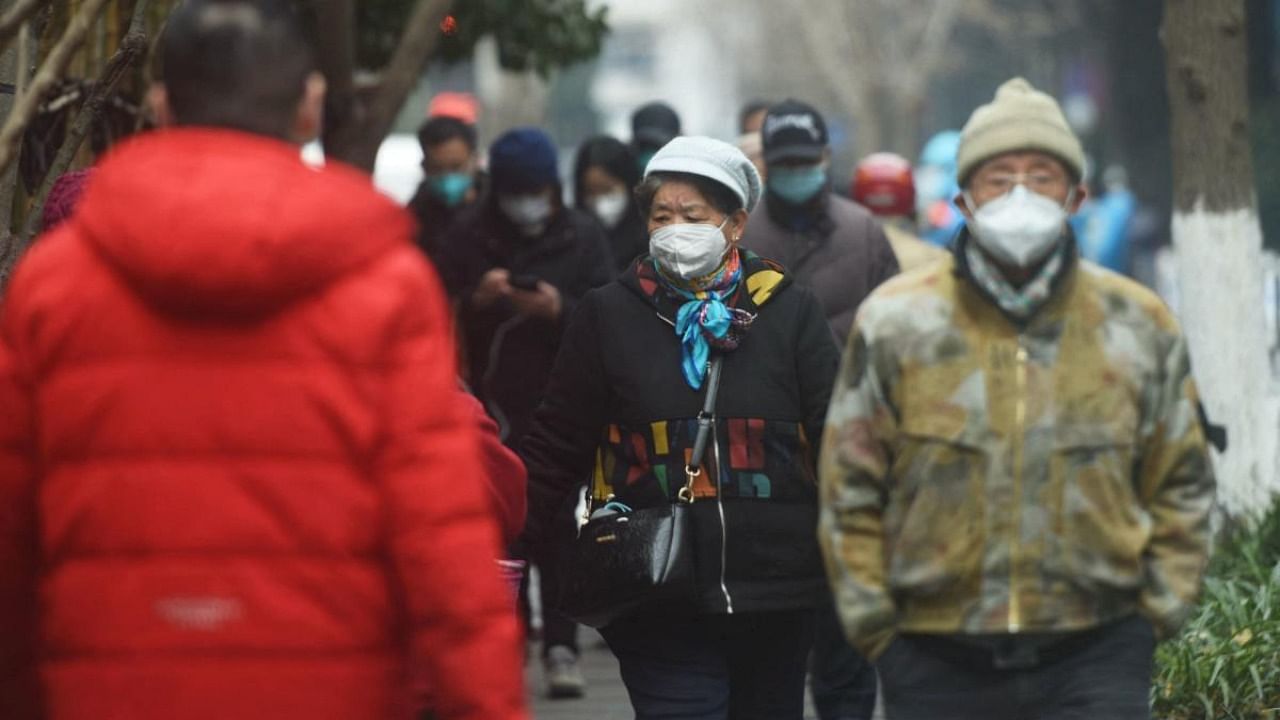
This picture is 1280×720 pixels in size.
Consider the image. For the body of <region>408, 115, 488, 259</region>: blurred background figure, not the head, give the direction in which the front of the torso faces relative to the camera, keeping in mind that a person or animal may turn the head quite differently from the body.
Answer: toward the camera

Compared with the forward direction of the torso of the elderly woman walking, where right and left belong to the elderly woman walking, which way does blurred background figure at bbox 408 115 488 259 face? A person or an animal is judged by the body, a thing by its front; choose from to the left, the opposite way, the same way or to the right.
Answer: the same way

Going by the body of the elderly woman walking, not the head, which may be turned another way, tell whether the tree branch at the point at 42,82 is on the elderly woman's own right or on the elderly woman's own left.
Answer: on the elderly woman's own right

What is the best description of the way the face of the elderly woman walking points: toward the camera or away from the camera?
toward the camera

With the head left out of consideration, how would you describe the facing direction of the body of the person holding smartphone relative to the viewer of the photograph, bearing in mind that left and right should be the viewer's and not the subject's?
facing the viewer

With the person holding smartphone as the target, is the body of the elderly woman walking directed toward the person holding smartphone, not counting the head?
no

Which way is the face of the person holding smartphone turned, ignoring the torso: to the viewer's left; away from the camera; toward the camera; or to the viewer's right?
toward the camera

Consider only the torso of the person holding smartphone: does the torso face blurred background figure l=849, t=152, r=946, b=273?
no

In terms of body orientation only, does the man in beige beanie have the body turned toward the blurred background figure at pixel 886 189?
no

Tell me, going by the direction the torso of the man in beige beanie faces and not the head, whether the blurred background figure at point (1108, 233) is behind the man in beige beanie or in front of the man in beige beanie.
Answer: behind

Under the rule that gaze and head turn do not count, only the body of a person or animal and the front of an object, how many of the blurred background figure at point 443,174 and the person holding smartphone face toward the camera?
2

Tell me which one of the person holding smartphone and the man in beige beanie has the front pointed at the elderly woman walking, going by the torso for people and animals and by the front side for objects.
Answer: the person holding smartphone

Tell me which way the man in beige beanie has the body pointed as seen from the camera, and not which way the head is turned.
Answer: toward the camera

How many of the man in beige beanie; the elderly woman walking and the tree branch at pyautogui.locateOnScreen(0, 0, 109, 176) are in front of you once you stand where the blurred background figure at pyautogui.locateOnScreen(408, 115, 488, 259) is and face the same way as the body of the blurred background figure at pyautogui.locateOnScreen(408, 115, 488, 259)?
3

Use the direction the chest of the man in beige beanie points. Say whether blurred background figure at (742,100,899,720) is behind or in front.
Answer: behind

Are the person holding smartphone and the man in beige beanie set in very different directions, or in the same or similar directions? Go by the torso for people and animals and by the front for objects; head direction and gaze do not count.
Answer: same or similar directions
